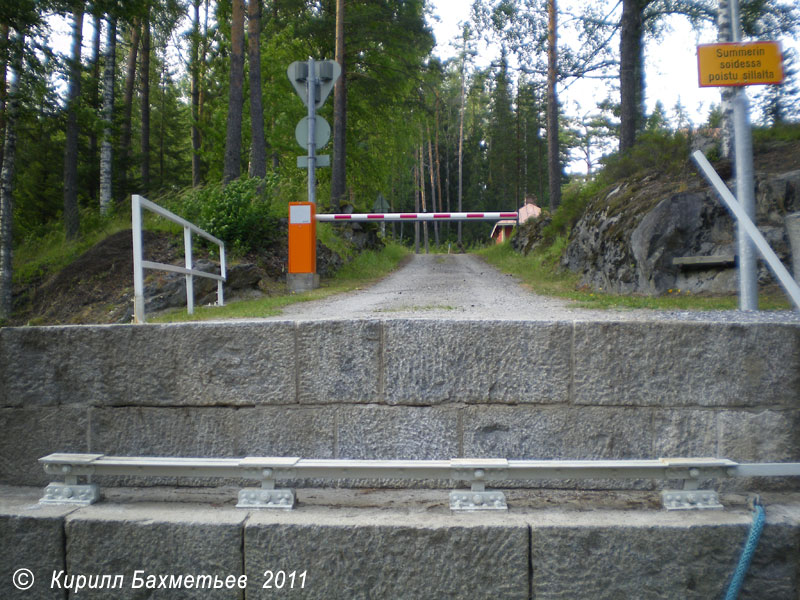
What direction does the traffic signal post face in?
away from the camera

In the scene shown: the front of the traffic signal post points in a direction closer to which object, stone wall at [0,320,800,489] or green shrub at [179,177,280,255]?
the green shrub

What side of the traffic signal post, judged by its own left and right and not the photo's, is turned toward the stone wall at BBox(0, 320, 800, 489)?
back

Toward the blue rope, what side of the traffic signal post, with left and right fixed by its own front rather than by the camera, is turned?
back

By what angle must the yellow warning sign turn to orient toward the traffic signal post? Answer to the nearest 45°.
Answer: approximately 135° to its right

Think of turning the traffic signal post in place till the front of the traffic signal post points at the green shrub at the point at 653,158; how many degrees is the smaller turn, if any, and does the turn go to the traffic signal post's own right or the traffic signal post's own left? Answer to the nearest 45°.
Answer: approximately 90° to the traffic signal post's own right

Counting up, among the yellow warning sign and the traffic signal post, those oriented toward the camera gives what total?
1

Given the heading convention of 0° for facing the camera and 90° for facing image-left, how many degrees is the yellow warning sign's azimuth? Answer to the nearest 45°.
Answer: approximately 0°

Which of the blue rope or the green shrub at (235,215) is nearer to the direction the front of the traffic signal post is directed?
the green shrub

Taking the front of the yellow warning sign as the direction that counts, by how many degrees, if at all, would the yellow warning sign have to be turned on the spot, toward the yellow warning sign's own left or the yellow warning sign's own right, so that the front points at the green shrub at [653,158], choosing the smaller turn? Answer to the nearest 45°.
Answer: approximately 180°

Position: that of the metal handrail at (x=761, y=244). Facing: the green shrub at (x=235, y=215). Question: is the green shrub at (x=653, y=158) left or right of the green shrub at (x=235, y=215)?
right
